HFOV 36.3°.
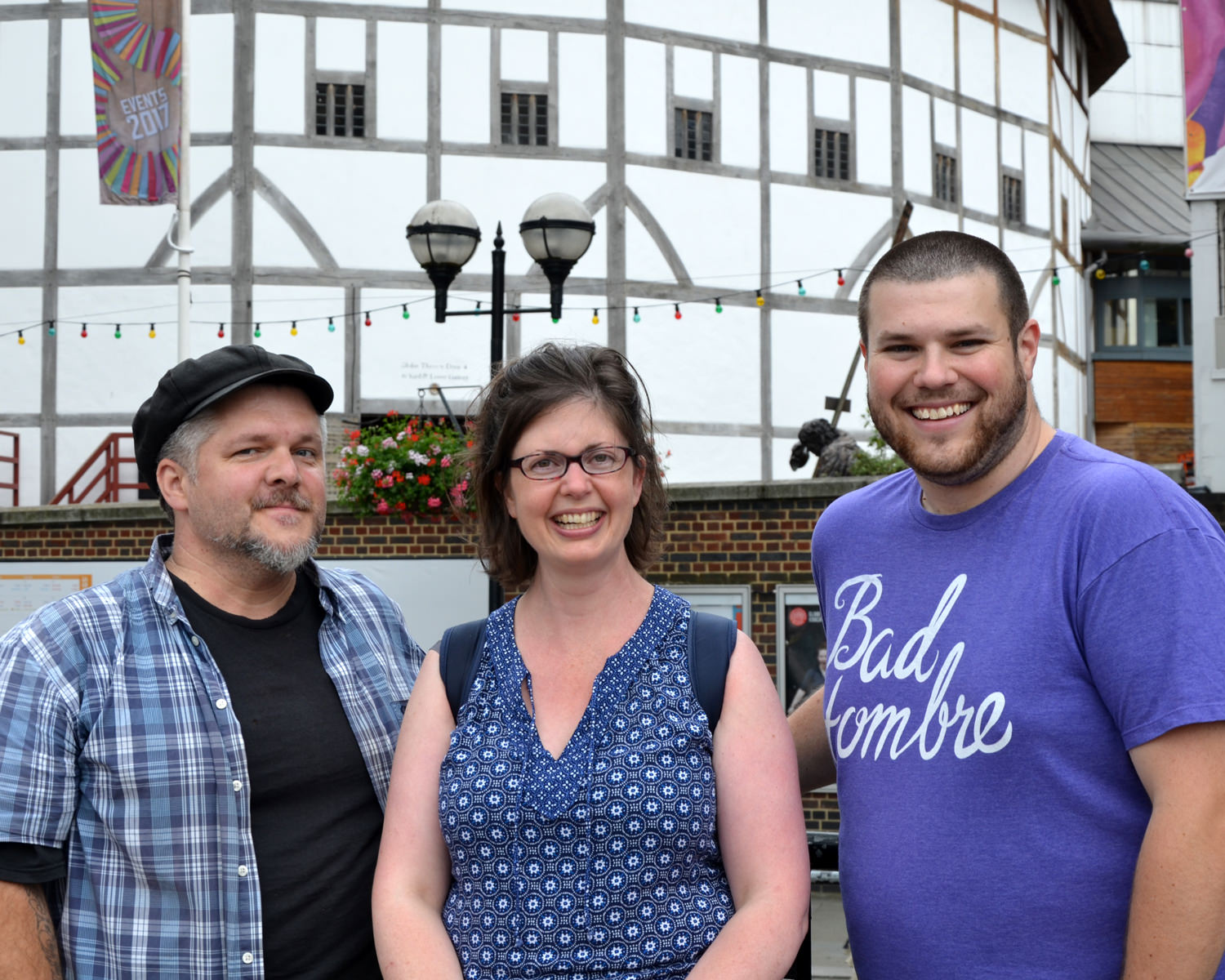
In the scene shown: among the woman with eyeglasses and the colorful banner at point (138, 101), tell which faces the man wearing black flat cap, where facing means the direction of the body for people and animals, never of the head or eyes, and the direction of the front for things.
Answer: the colorful banner

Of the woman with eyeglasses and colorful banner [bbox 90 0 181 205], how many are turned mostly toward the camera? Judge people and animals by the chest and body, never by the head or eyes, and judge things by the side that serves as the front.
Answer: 2

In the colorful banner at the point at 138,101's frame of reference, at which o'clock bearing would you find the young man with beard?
The young man with beard is roughly at 12 o'clock from the colorful banner.

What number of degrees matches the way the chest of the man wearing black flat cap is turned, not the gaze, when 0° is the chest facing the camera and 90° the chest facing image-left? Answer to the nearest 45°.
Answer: approximately 315°
